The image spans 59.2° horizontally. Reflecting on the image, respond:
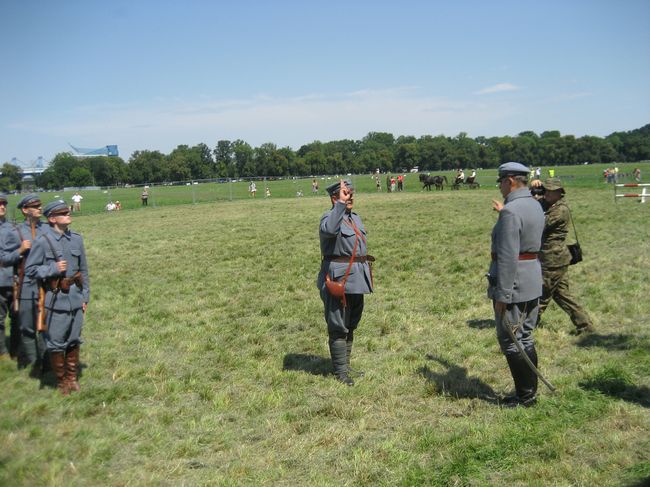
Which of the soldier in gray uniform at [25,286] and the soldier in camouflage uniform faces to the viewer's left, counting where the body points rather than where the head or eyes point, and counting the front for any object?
the soldier in camouflage uniform

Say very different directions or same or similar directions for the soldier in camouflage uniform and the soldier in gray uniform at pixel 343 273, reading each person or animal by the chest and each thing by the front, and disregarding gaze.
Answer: very different directions

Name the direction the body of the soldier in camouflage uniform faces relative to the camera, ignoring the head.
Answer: to the viewer's left

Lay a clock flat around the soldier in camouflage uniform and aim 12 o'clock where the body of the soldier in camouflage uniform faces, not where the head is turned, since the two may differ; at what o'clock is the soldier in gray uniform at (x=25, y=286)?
The soldier in gray uniform is roughly at 11 o'clock from the soldier in camouflage uniform.

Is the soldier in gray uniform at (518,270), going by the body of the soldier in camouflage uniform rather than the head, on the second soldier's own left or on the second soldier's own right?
on the second soldier's own left

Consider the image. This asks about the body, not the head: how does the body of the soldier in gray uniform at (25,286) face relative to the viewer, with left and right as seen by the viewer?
facing the viewer and to the right of the viewer

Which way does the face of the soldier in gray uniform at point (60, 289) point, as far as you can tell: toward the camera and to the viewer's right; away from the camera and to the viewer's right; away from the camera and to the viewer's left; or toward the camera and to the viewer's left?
toward the camera and to the viewer's right

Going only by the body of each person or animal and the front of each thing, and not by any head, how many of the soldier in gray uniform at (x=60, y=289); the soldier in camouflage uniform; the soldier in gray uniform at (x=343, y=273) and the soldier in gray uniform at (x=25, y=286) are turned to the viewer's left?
1

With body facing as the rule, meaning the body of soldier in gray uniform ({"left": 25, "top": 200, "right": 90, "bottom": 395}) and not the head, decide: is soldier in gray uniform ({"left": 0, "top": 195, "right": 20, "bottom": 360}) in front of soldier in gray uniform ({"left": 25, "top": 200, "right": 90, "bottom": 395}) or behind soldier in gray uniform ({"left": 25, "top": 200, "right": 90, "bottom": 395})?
behind

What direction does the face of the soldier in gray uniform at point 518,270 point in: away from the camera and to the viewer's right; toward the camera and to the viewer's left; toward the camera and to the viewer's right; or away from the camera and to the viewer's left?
away from the camera and to the viewer's left

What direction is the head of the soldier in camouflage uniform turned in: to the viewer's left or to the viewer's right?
to the viewer's left

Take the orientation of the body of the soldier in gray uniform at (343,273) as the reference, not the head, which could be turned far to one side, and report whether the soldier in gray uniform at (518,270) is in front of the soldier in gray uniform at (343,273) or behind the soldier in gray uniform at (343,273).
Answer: in front

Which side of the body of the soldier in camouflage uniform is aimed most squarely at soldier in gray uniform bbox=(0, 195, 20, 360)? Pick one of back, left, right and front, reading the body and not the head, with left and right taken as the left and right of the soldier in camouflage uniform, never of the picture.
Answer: front

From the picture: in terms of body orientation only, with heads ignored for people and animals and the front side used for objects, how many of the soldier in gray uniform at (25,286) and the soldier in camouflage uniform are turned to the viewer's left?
1
